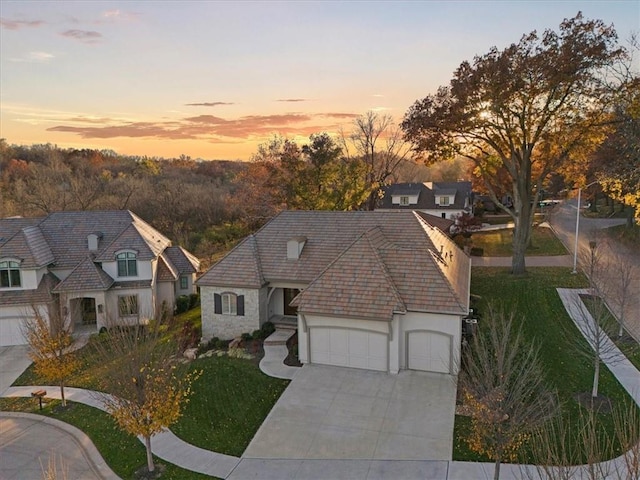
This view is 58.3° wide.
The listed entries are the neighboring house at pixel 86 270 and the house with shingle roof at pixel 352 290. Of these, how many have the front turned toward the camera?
2

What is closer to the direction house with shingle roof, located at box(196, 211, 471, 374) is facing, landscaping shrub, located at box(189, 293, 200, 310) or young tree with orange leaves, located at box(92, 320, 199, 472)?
the young tree with orange leaves

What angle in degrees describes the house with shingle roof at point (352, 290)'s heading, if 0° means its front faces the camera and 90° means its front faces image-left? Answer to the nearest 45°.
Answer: approximately 0°

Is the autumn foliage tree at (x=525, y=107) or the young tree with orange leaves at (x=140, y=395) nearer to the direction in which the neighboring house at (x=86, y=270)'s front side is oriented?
the young tree with orange leaves

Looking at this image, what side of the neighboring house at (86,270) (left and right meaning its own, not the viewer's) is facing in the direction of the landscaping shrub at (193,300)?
left

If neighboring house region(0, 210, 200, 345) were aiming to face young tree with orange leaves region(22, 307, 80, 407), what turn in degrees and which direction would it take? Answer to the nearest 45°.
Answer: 0° — it already faces it

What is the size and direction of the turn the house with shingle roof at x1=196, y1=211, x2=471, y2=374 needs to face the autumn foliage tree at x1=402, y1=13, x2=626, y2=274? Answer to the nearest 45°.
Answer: approximately 135° to its left

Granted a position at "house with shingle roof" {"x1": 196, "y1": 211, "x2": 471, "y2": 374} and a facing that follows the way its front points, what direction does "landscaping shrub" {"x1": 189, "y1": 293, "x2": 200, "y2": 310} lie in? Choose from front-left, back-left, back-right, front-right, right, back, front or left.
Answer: back-right
